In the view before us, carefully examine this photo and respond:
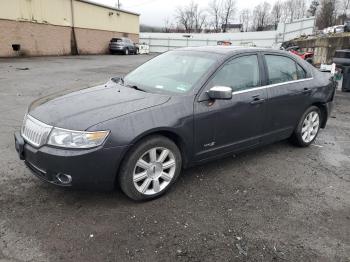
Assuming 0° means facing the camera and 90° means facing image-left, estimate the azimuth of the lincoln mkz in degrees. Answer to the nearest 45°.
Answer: approximately 45°

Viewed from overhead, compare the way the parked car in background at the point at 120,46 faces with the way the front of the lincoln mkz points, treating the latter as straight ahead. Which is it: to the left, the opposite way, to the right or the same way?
the opposite way

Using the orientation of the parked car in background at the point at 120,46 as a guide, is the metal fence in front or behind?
in front

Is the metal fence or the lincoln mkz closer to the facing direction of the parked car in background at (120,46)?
the metal fence

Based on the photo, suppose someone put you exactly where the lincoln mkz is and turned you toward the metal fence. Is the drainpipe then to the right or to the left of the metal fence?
left

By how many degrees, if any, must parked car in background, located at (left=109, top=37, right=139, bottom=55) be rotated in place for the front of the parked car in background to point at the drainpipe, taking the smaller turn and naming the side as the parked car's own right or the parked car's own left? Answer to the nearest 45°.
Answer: approximately 180°

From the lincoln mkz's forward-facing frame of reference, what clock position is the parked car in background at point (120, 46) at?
The parked car in background is roughly at 4 o'clock from the lincoln mkz.

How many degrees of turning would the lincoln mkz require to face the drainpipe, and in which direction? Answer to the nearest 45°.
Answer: approximately 135° to its right

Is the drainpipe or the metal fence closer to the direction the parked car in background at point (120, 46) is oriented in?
the metal fence

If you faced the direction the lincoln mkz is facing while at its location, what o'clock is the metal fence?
The metal fence is roughly at 5 o'clock from the lincoln mkz.
